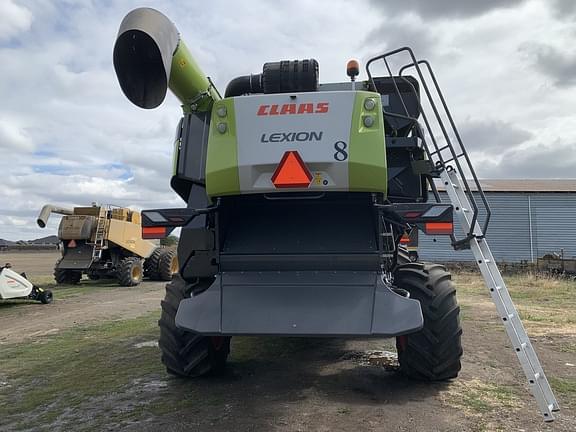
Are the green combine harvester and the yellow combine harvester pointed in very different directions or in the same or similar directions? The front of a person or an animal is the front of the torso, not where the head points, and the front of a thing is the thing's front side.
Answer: same or similar directions

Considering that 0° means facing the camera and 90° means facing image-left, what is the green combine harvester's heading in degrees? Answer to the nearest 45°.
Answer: approximately 180°

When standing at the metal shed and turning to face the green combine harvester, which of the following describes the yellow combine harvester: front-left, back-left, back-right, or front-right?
front-right

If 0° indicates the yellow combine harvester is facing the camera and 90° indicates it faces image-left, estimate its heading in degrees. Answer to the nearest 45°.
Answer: approximately 225°

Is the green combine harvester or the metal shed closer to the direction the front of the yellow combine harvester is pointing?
the metal shed

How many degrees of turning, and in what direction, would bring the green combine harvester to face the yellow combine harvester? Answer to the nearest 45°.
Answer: approximately 45° to its left

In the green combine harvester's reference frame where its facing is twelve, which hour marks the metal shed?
The metal shed is roughly at 1 o'clock from the green combine harvester.
